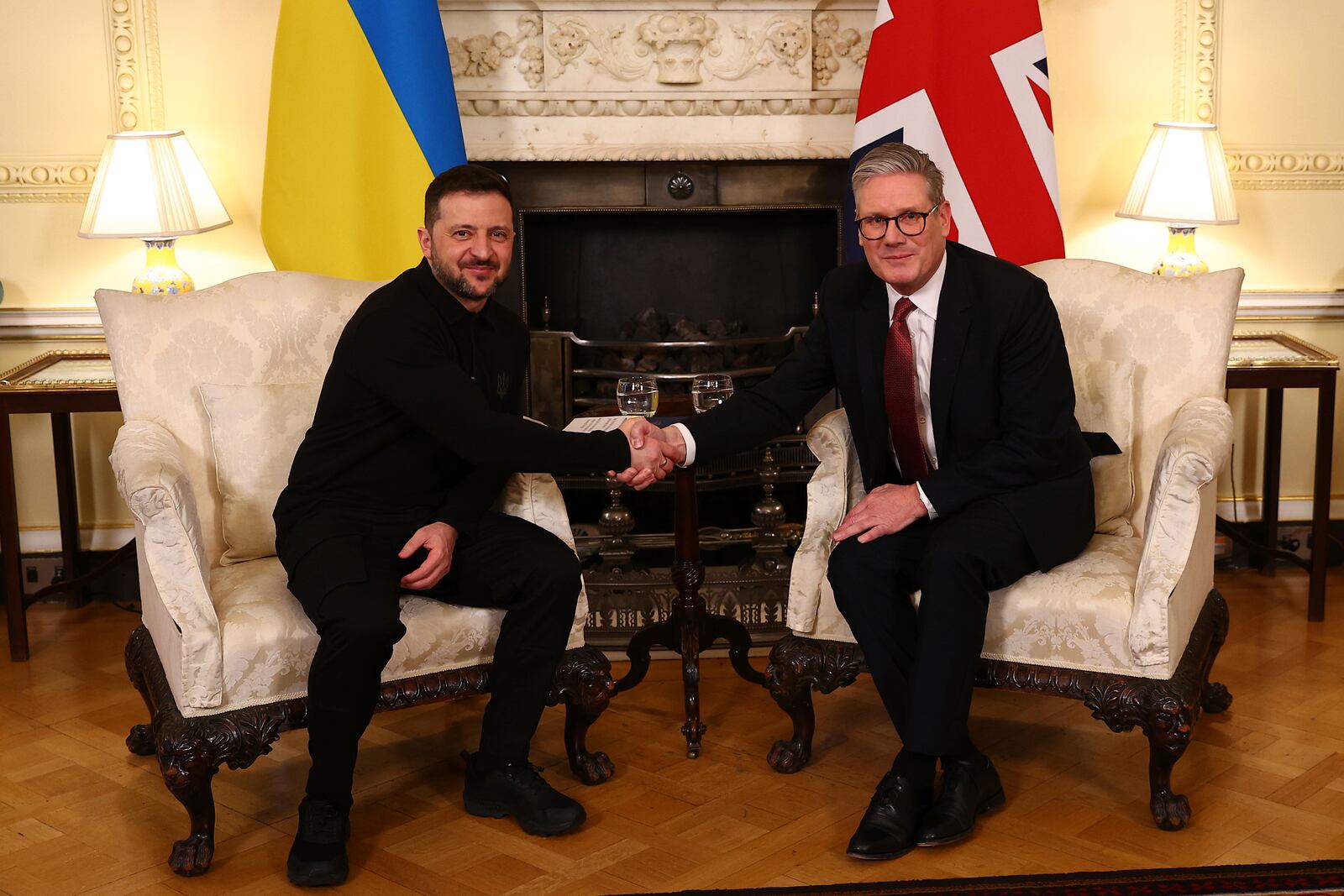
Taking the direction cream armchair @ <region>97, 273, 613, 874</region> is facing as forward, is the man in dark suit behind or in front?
in front

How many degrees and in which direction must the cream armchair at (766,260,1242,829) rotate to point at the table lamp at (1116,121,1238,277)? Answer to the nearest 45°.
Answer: approximately 135° to its right

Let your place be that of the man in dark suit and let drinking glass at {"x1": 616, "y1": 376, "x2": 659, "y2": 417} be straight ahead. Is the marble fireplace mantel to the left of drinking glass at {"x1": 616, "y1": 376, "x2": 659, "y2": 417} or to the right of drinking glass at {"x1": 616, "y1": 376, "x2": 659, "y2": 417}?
right

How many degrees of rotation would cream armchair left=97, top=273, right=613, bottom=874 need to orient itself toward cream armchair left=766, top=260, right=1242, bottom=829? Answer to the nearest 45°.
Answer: approximately 45° to its left

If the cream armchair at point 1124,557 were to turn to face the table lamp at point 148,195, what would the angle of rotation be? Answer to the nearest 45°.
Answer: approximately 45° to its right

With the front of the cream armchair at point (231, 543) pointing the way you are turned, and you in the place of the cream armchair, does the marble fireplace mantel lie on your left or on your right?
on your left

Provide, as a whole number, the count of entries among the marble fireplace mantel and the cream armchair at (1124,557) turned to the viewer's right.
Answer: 0

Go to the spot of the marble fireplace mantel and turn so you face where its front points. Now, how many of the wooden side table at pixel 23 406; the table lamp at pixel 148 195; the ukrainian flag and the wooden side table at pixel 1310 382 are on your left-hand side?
1

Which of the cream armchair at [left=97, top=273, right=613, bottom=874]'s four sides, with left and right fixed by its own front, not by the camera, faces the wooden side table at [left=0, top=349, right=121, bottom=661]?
back

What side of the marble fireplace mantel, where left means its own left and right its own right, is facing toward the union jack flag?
left

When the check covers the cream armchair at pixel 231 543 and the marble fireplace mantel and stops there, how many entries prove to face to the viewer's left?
0

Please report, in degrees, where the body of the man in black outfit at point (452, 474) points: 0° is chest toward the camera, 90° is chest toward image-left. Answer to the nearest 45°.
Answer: approximately 315°

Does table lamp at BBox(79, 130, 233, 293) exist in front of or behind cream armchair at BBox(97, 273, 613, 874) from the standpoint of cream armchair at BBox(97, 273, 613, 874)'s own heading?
behind

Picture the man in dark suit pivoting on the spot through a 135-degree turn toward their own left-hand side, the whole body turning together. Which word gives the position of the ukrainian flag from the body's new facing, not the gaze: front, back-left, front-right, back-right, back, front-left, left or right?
back-left

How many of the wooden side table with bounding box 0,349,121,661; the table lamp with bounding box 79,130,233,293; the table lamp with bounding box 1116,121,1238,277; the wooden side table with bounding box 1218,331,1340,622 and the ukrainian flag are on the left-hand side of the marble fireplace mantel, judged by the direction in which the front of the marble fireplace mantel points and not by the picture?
2

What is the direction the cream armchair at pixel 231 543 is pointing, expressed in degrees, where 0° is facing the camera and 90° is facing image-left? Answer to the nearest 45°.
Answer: approximately 315°

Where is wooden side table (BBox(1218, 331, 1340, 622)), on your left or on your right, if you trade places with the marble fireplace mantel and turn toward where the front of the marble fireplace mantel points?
on your left
